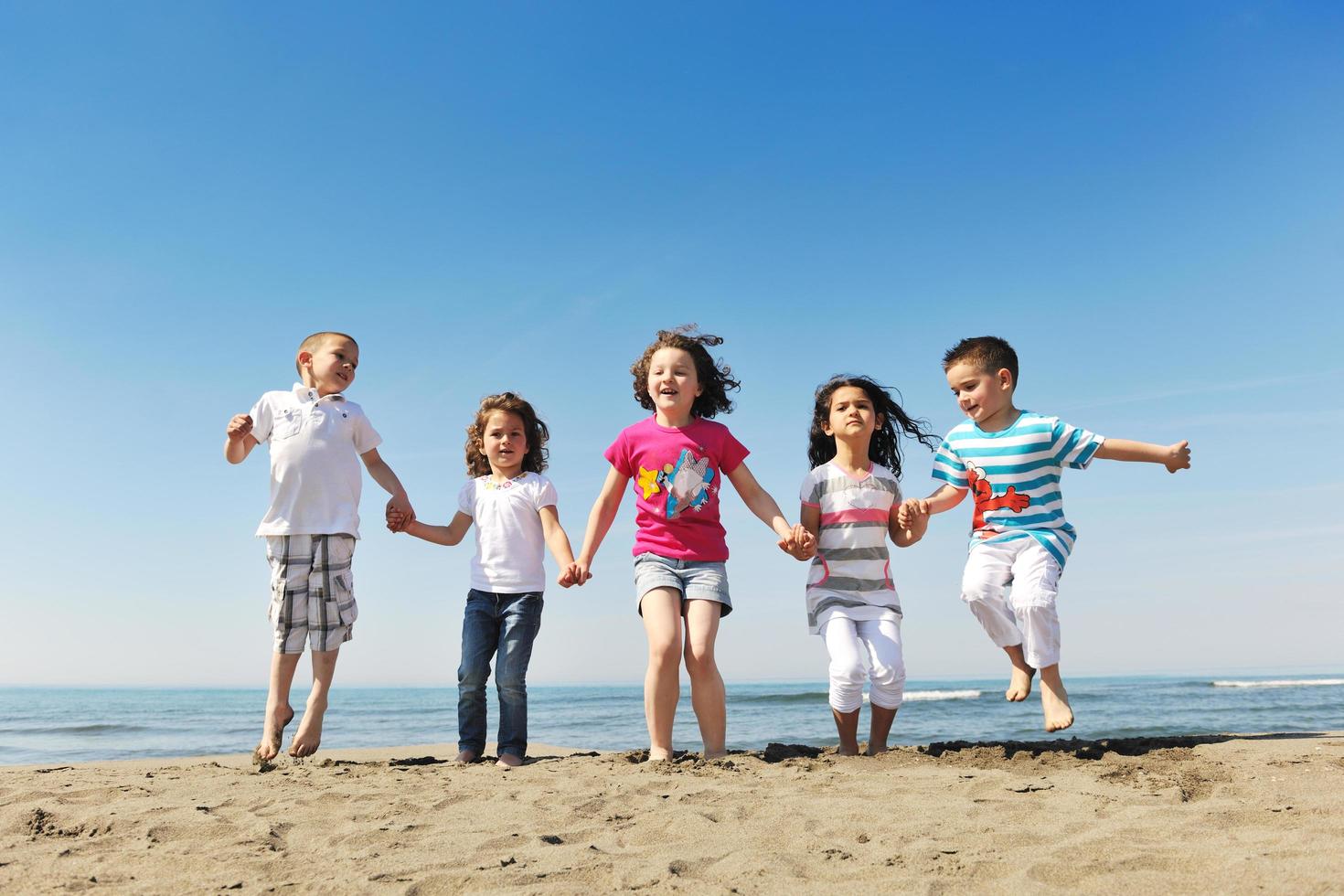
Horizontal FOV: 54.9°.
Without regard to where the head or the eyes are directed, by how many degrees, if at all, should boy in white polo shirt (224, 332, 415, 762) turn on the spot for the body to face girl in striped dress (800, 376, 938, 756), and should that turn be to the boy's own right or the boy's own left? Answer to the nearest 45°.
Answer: approximately 90° to the boy's own left

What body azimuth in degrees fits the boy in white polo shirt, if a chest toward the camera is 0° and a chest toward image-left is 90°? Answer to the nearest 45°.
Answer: approximately 0°

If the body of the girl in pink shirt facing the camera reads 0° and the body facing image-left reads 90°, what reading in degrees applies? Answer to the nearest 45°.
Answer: approximately 0°

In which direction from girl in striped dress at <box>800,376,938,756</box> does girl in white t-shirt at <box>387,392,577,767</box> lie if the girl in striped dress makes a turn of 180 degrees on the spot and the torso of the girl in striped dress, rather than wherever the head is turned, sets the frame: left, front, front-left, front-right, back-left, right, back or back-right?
left

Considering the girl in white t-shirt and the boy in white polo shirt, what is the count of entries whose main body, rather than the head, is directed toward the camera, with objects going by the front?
2

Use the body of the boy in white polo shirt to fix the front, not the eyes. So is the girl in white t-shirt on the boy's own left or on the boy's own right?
on the boy's own left

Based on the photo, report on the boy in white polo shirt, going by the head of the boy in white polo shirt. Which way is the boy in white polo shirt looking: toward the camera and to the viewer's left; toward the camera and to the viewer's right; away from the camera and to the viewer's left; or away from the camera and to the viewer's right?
toward the camera and to the viewer's right

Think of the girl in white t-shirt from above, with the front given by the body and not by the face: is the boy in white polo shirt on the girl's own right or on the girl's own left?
on the girl's own right

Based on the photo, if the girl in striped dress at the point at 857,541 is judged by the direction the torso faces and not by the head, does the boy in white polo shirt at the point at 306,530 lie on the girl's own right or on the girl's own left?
on the girl's own right
